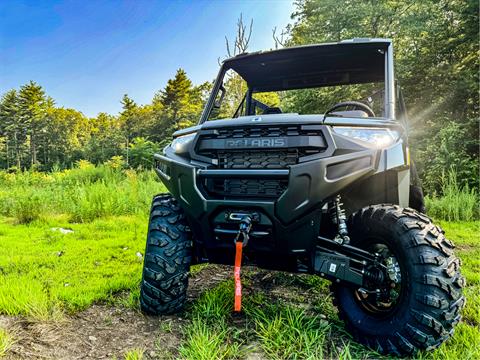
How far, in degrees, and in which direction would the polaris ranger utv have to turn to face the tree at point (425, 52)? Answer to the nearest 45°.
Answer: approximately 135° to its right

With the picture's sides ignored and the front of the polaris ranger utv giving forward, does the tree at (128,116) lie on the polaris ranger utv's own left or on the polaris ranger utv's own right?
on the polaris ranger utv's own right

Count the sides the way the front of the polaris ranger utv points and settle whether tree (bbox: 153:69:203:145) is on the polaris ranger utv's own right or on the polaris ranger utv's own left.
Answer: on the polaris ranger utv's own right

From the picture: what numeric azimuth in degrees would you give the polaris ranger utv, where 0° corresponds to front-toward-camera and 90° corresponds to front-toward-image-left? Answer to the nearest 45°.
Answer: approximately 45°

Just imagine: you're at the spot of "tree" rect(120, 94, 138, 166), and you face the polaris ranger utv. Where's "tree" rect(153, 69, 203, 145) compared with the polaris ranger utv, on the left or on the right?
left
